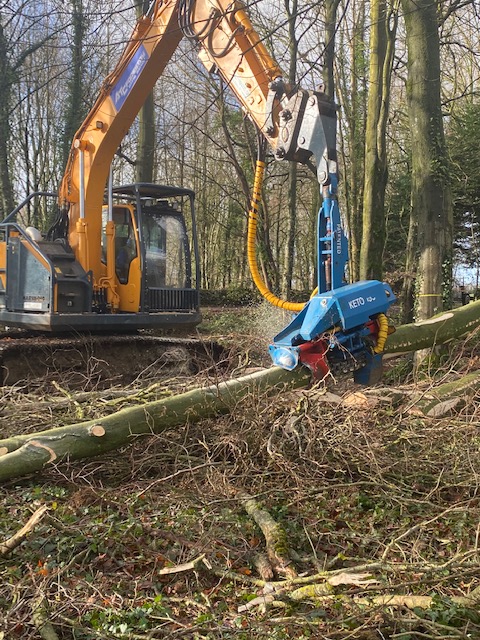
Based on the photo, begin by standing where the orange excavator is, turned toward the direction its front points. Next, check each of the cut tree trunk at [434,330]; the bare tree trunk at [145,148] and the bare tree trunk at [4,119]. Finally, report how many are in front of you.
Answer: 1

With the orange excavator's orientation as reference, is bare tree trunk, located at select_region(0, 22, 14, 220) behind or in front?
behind

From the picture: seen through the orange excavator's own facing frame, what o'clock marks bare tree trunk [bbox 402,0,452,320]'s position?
The bare tree trunk is roughly at 11 o'clock from the orange excavator.

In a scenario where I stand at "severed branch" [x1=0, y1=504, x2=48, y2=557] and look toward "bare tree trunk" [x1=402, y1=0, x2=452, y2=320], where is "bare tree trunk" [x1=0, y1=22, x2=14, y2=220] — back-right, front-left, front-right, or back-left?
front-left

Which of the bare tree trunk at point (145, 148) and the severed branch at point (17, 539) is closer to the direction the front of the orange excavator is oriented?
the severed branch

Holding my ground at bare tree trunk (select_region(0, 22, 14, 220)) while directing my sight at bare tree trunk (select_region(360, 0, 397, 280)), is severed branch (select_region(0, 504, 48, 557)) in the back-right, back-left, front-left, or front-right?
front-right

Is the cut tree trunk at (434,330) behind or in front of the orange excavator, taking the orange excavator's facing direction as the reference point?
in front

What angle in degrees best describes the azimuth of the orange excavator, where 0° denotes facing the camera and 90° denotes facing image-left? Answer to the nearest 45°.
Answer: approximately 315°

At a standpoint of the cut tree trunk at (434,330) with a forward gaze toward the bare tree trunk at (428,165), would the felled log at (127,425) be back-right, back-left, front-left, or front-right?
back-left

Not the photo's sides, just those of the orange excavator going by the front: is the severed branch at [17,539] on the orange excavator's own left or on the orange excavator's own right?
on the orange excavator's own right

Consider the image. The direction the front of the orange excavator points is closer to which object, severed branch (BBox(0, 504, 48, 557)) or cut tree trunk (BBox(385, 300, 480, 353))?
the cut tree trunk

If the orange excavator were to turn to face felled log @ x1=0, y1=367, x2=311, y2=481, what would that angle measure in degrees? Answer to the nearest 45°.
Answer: approximately 45° to its right
